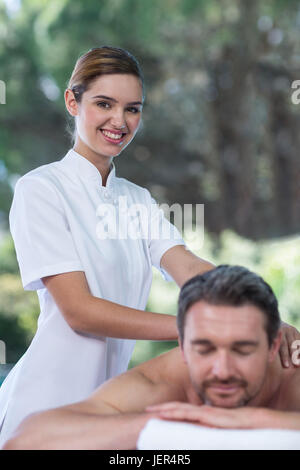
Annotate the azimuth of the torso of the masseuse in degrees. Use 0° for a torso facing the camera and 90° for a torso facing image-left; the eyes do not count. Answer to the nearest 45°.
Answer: approximately 315°
